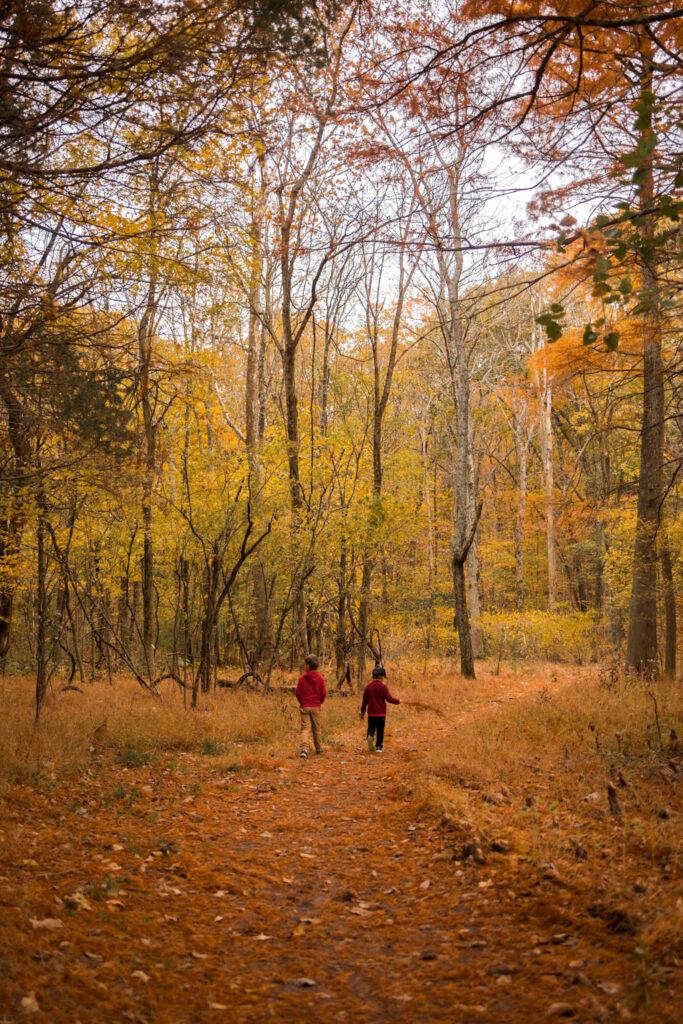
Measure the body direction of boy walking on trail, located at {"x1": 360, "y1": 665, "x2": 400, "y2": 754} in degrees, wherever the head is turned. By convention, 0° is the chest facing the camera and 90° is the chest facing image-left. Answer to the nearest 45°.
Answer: approximately 180°

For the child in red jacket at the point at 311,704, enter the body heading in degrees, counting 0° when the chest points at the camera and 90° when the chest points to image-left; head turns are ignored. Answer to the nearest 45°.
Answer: approximately 180°

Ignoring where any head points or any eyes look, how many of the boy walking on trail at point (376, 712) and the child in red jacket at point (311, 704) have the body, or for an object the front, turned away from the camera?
2
